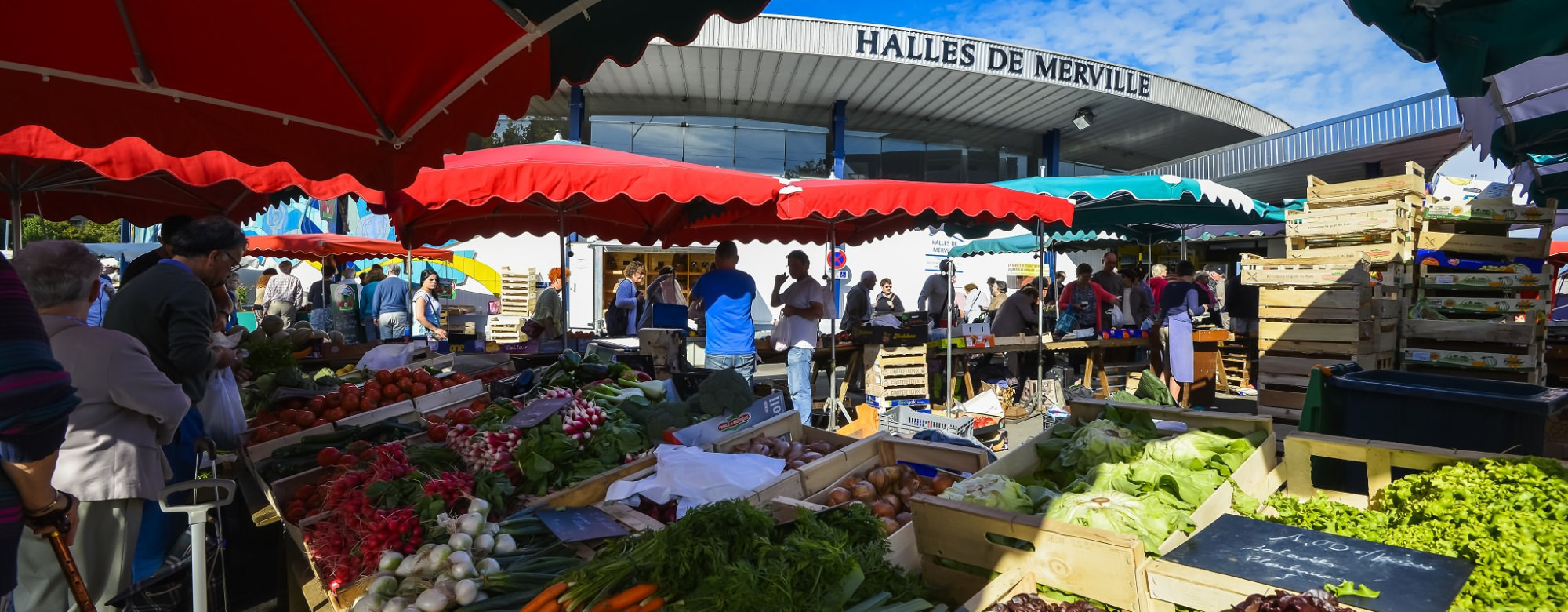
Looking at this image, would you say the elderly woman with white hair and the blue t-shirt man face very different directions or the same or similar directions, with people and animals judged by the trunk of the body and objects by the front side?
same or similar directions

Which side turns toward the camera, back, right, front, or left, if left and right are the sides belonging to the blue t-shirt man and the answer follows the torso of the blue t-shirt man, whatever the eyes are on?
back

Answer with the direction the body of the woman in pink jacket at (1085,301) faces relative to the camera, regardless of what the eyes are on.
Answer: toward the camera

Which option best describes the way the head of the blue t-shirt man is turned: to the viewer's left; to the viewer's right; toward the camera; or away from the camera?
away from the camera

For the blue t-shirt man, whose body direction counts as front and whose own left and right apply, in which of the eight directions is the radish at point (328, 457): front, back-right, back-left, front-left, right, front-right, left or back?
back-left

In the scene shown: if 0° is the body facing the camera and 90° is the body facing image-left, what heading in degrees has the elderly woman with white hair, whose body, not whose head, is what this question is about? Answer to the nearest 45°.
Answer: approximately 225°

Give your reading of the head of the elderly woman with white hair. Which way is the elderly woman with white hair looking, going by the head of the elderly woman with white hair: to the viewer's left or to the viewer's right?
to the viewer's right

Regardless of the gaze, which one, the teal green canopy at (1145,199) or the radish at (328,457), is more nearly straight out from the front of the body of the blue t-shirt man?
the teal green canopy
